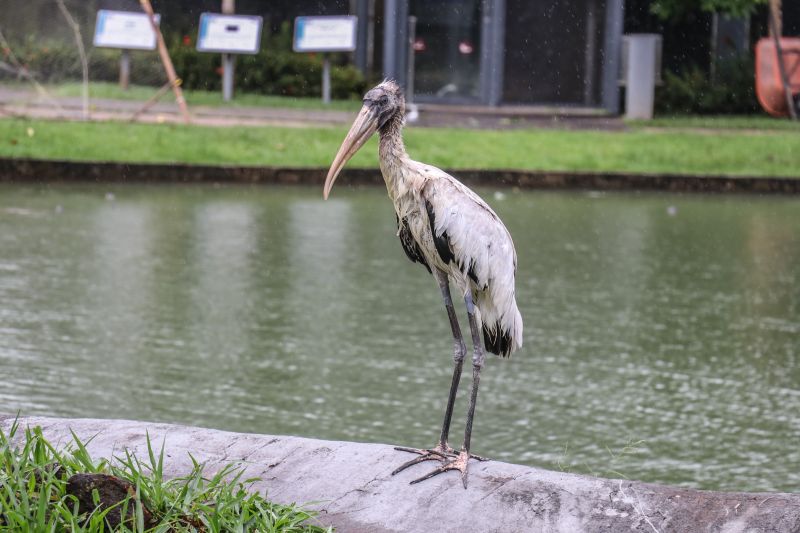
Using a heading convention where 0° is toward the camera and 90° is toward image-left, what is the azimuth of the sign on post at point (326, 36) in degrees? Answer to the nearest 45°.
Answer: approximately 0°

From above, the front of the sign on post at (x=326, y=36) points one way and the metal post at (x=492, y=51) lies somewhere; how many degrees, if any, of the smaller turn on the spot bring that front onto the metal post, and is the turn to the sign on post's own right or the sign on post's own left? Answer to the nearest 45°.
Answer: approximately 135° to the sign on post's own left

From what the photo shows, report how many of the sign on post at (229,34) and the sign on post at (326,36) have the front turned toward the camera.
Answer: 2

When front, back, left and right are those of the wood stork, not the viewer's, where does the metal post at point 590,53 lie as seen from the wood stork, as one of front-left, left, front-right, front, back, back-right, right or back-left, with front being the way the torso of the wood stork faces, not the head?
back-right

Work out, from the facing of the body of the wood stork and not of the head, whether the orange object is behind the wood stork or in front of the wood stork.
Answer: behind

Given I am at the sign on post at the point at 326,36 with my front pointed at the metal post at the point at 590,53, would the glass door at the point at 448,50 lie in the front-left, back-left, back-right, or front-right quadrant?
front-left

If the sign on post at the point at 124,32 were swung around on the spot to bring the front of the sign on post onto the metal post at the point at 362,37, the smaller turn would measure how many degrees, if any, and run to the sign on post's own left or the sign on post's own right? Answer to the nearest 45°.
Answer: approximately 135° to the sign on post's own left

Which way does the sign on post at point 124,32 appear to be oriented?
toward the camera

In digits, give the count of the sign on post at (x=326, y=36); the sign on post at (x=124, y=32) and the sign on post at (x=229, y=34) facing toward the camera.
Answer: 3

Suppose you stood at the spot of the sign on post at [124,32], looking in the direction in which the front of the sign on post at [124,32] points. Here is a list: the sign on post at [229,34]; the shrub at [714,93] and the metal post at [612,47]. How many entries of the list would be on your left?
3

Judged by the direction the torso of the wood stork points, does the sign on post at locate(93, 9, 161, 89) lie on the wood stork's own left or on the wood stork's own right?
on the wood stork's own right

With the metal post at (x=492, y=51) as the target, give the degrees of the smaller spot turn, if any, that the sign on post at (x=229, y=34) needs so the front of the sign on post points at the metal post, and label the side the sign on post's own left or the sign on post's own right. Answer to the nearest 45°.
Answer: approximately 90° to the sign on post's own left

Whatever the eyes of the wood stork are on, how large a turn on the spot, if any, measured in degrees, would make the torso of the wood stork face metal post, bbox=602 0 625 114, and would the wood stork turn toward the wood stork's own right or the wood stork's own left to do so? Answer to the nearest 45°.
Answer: approximately 135° to the wood stork's own right

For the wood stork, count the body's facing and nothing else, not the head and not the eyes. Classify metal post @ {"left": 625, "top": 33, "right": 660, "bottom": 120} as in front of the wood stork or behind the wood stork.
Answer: behind

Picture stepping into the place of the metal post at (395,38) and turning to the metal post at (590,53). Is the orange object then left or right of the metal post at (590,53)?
right

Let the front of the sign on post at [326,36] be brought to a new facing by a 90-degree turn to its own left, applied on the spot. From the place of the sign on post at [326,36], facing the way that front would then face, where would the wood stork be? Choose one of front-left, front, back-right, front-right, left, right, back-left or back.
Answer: right

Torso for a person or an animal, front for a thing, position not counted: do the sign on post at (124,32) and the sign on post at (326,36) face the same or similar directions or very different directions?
same or similar directions
